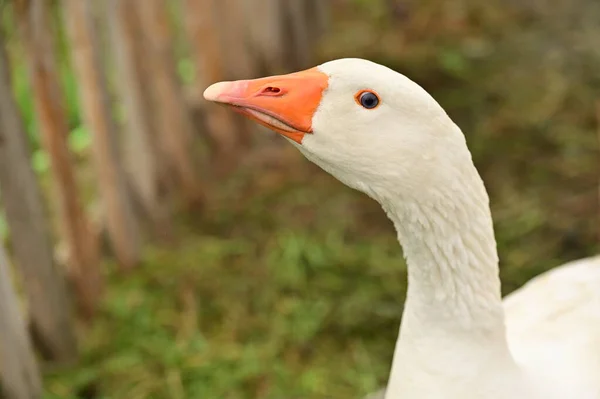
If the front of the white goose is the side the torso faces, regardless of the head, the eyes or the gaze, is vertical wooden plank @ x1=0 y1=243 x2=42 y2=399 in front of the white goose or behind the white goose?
in front

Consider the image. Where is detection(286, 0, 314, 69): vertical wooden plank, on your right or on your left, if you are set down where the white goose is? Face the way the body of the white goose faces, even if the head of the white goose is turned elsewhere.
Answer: on your right

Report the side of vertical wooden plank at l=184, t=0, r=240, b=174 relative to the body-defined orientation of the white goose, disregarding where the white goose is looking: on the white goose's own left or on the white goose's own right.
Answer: on the white goose's own right

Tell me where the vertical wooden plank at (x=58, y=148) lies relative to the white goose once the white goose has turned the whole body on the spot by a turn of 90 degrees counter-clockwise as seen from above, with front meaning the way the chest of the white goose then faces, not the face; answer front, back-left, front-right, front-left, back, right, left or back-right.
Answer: back-right

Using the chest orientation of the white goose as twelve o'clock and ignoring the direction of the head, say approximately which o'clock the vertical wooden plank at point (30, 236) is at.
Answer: The vertical wooden plank is roughly at 1 o'clock from the white goose.

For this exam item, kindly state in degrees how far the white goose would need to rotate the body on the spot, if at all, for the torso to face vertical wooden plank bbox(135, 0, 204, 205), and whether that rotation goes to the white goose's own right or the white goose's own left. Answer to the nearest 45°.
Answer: approximately 45° to the white goose's own right

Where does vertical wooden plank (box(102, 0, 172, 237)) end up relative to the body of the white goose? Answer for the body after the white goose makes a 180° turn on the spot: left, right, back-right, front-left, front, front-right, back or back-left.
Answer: back-left

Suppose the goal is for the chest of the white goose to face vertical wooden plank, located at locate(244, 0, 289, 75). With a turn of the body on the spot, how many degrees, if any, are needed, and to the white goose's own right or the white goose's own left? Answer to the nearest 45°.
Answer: approximately 90° to the white goose's own right

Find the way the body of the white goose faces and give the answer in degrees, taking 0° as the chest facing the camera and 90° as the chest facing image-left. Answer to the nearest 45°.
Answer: approximately 90°

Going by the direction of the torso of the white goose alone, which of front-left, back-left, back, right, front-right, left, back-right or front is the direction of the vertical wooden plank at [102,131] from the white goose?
front-right
